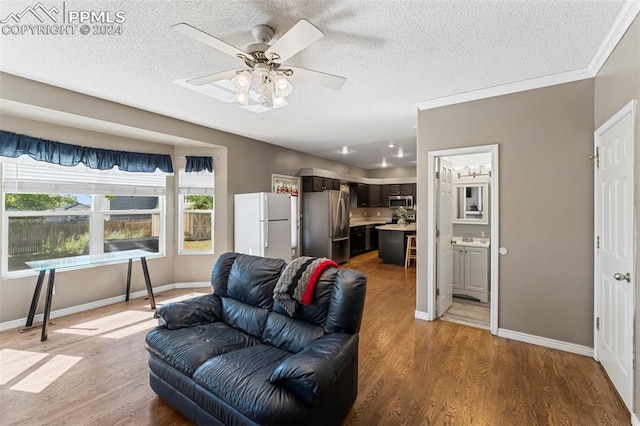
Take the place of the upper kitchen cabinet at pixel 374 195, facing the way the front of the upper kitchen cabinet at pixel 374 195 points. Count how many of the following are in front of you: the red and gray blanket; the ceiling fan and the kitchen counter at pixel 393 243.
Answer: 3

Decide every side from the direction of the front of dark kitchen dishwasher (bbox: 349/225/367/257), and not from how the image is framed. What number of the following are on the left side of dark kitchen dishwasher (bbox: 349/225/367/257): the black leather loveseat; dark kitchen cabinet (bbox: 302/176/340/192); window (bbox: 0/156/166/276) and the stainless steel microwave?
1

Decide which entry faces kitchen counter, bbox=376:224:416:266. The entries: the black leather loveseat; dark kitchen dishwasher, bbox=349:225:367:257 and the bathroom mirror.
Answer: the dark kitchen dishwasher

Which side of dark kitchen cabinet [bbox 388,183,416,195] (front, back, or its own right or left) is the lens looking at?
front

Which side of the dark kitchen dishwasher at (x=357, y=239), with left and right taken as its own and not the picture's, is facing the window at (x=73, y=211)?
right

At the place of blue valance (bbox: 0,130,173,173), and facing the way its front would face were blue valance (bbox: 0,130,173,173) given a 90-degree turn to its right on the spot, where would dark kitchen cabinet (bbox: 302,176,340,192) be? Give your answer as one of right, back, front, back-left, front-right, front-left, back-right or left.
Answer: back-left

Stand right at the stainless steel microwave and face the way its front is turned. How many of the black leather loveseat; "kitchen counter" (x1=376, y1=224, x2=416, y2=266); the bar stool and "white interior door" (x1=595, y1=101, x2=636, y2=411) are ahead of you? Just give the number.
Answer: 4

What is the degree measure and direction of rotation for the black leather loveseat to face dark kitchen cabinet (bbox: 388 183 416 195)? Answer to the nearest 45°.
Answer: approximately 180°

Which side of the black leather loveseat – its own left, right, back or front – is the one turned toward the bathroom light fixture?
back

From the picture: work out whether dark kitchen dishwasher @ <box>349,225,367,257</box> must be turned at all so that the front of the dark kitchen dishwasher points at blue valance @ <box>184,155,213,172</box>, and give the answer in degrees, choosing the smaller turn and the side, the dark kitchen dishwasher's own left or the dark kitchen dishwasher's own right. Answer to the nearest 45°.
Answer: approximately 90° to the dark kitchen dishwasher's own right

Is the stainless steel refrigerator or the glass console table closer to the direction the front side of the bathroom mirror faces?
the glass console table

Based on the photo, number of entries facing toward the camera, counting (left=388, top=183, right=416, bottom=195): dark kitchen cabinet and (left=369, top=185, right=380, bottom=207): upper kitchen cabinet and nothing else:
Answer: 2

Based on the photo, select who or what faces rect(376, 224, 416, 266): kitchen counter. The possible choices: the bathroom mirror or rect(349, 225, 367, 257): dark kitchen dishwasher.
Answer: the dark kitchen dishwasher

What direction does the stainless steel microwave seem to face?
toward the camera

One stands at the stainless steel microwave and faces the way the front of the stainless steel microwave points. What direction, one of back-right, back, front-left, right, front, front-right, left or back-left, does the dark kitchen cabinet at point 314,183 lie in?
front-right

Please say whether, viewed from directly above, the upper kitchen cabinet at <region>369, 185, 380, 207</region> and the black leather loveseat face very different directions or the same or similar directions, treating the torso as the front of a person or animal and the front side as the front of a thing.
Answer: same or similar directions

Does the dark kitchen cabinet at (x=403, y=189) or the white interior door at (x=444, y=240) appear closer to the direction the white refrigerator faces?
the white interior door

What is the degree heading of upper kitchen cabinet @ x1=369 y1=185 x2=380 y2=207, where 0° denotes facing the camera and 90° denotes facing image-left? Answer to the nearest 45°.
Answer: approximately 0°

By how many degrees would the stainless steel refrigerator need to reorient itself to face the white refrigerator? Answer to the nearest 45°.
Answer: approximately 90° to its right

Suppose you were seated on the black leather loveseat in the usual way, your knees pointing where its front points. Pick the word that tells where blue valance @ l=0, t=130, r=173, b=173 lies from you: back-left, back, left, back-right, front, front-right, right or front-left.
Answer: right
